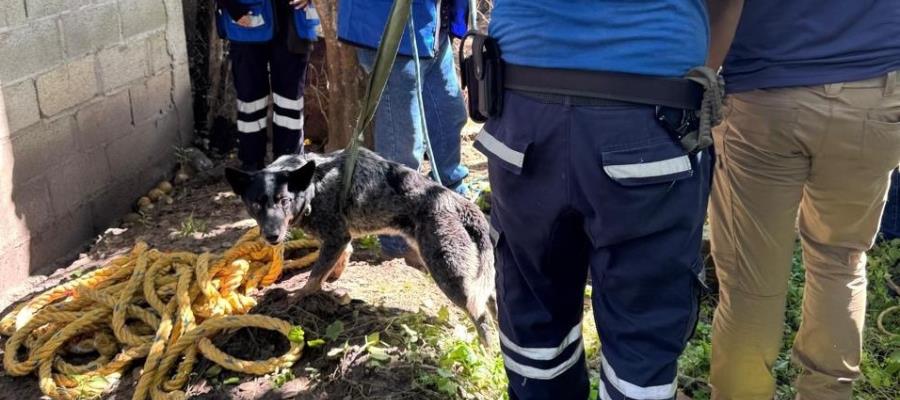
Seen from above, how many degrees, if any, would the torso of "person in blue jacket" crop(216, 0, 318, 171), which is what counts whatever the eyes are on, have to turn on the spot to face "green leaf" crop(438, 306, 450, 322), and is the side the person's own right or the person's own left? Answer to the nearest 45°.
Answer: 0° — they already face it

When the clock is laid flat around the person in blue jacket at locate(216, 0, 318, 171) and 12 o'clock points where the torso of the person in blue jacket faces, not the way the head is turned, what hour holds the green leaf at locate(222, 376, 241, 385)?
The green leaf is roughly at 12 o'clock from the person in blue jacket.

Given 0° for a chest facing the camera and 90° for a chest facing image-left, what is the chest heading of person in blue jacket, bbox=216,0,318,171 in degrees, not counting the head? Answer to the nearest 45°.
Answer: approximately 0°

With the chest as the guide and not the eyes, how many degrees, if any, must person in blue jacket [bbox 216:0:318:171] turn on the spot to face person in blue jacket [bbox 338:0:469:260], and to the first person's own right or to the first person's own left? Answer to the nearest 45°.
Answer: approximately 45° to the first person's own left

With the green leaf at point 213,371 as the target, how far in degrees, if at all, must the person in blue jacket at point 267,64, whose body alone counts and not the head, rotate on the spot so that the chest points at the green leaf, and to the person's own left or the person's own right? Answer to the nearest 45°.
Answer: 0° — they already face it
